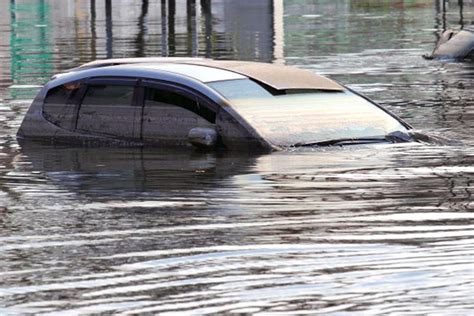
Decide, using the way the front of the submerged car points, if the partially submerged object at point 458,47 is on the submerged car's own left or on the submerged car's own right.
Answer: on the submerged car's own left

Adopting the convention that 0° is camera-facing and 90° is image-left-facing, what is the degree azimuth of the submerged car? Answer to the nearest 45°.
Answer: approximately 315°
